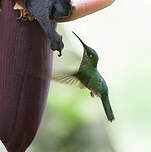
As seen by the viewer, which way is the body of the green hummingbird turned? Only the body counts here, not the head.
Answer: to the viewer's left
